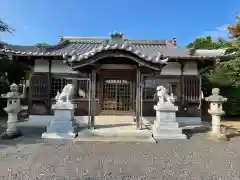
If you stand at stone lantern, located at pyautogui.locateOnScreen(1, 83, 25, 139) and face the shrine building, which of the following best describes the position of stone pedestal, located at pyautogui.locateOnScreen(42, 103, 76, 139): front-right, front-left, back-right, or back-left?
front-right

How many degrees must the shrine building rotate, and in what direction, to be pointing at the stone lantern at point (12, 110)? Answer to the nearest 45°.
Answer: approximately 45° to its right

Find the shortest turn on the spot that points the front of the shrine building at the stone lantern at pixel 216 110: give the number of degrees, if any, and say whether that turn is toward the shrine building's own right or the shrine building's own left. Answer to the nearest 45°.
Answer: approximately 45° to the shrine building's own left

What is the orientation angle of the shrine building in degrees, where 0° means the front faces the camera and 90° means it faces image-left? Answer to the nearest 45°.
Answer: approximately 0°

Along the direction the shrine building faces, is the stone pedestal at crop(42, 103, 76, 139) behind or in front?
in front

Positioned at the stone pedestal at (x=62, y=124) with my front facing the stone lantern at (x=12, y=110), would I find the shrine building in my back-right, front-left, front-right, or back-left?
back-right

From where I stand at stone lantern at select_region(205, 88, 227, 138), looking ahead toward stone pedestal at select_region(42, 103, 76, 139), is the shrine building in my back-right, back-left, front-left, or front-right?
front-right

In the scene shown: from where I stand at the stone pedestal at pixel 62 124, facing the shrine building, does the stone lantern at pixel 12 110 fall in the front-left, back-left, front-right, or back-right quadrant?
back-left
